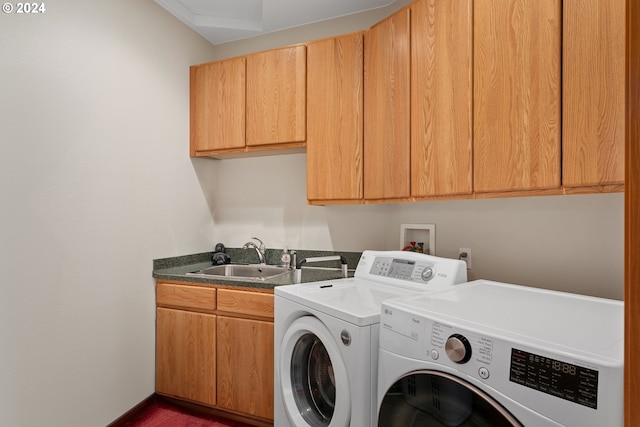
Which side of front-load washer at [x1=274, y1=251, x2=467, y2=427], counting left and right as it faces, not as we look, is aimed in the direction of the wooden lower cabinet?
right

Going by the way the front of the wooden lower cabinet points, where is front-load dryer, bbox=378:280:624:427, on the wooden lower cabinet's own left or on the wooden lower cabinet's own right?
on the wooden lower cabinet's own left

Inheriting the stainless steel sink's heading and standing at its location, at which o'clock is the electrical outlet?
The electrical outlet is roughly at 9 o'clock from the stainless steel sink.

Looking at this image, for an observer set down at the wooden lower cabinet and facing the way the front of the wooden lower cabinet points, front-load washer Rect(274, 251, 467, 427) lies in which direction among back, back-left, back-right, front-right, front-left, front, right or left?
left

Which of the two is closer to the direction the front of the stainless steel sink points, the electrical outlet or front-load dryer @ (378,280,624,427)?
the front-load dryer

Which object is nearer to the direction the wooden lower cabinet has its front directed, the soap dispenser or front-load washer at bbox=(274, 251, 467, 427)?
the front-load washer

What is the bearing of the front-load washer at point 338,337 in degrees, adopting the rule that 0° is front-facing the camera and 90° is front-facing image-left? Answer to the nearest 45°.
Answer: approximately 45°

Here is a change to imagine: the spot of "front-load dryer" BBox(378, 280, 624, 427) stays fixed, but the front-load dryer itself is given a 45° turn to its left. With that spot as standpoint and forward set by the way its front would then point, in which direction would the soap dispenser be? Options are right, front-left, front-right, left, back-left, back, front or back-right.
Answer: back-right

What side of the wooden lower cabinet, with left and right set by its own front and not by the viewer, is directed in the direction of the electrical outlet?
left

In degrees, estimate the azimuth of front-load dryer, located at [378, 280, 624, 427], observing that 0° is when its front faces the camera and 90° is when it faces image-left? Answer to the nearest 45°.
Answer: approximately 45°

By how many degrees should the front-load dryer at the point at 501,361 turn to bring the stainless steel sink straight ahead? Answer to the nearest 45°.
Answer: approximately 90° to its right

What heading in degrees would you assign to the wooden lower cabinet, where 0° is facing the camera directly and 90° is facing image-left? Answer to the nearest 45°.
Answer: approximately 45°

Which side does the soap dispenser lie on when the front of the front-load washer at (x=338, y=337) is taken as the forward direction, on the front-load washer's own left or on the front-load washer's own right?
on the front-load washer's own right
